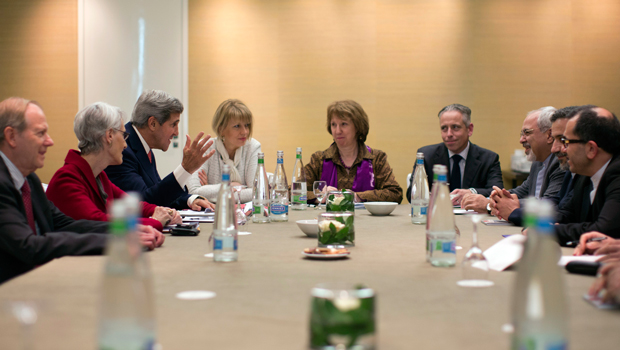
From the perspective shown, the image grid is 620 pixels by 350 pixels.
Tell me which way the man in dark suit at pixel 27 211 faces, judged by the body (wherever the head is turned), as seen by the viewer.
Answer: to the viewer's right

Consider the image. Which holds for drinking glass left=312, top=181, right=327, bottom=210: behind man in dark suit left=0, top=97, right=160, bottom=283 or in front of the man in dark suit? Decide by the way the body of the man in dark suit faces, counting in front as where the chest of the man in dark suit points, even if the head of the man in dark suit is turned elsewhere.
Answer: in front

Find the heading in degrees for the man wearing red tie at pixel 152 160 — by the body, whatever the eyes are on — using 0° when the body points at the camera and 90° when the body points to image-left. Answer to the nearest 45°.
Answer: approximately 270°

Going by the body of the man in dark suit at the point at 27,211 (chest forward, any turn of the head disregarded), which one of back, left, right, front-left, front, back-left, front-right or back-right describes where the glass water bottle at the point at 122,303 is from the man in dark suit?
right

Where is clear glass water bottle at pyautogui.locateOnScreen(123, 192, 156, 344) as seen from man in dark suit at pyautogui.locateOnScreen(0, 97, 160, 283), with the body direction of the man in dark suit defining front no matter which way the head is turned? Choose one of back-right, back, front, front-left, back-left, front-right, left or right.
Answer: right

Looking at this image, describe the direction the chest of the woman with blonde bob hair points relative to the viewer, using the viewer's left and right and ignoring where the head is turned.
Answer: facing the viewer and to the right of the viewer

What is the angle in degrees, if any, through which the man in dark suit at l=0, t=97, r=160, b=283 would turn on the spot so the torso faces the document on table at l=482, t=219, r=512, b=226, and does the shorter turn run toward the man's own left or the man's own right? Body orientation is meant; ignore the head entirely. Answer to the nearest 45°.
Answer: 0° — they already face it

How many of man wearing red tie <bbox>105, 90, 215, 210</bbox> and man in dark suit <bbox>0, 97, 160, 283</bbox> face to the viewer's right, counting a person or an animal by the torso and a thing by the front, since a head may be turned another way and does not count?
2

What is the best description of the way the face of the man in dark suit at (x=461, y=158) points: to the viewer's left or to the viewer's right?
to the viewer's left

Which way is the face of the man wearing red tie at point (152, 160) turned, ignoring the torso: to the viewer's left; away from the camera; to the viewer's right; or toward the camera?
to the viewer's right

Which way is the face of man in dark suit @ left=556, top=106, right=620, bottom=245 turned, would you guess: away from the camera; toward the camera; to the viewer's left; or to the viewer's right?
to the viewer's left
